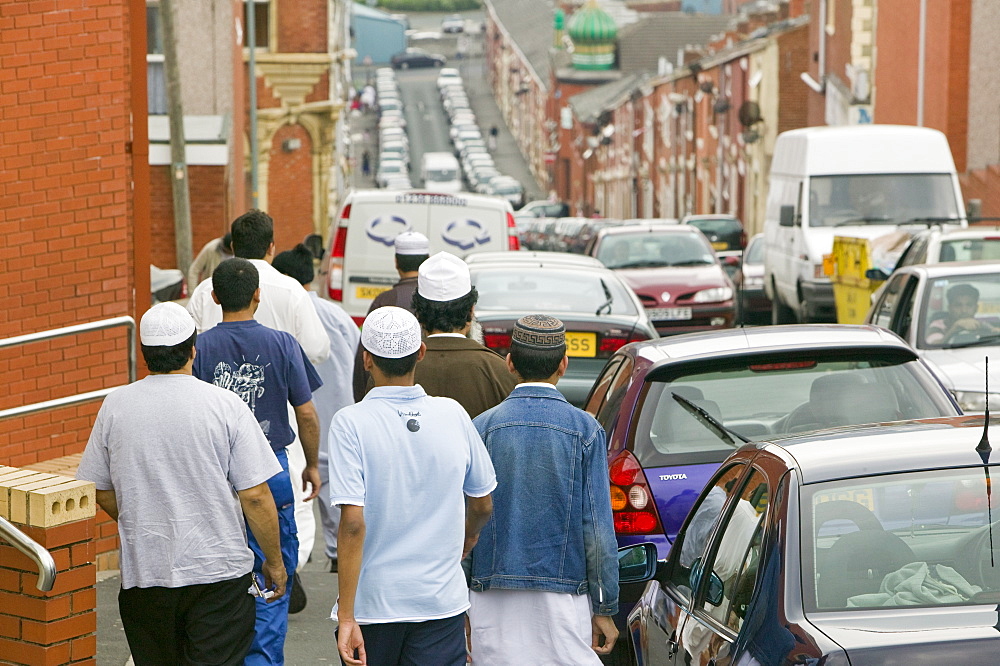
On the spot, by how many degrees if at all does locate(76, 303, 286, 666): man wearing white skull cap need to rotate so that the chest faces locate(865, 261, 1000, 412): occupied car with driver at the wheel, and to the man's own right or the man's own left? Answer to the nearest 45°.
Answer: approximately 45° to the man's own right

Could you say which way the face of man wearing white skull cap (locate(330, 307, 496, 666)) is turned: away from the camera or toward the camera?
away from the camera

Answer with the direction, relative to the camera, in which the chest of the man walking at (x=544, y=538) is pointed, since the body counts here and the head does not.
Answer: away from the camera

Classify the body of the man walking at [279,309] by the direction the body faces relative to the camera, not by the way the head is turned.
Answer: away from the camera

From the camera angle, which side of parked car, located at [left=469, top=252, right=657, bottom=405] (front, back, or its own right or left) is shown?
back

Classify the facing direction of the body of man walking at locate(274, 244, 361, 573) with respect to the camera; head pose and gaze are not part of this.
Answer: away from the camera

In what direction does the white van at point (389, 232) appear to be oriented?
away from the camera

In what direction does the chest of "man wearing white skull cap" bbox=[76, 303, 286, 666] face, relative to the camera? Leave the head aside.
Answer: away from the camera
